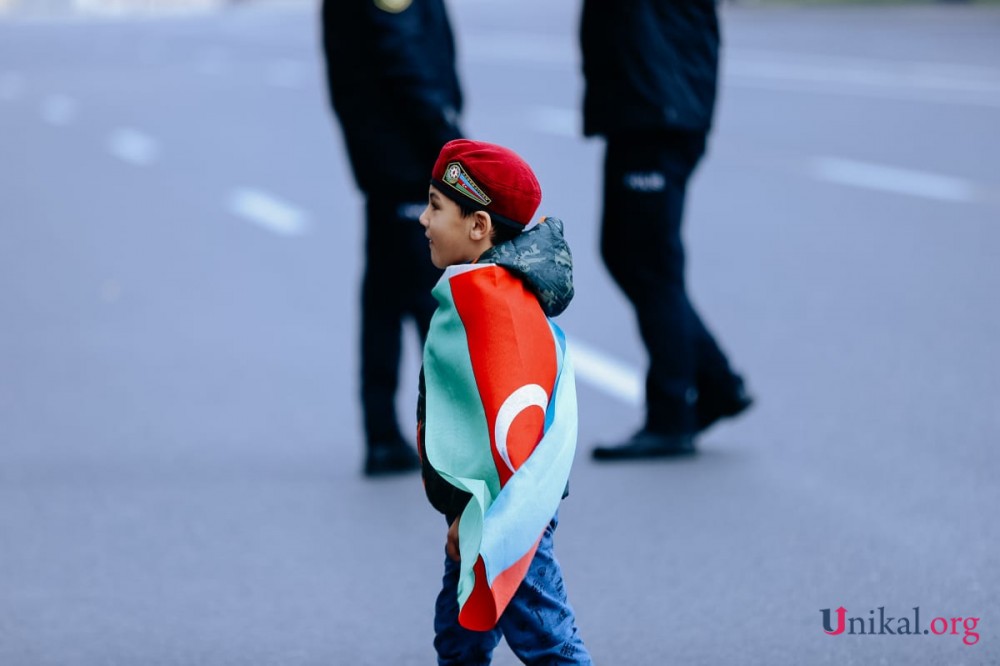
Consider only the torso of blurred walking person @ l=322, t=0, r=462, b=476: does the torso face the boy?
no

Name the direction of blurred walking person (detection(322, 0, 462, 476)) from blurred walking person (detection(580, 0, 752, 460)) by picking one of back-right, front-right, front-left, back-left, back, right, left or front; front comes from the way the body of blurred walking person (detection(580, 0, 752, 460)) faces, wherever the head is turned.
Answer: front

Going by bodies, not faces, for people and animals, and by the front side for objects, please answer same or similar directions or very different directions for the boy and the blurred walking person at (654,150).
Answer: same or similar directions

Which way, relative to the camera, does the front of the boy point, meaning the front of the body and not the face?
to the viewer's left

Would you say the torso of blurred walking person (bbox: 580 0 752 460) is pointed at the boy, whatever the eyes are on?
no

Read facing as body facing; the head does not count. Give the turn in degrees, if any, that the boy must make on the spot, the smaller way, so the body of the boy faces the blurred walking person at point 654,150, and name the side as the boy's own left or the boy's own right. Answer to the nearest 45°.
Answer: approximately 90° to the boy's own right

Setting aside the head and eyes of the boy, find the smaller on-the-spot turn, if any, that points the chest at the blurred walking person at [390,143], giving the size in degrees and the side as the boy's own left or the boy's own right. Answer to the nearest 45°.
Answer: approximately 90° to the boy's own right

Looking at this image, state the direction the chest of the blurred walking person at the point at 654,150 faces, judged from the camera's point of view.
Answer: to the viewer's left
